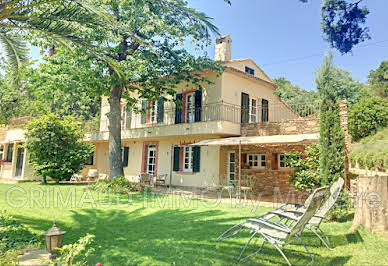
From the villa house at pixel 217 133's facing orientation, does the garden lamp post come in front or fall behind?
in front

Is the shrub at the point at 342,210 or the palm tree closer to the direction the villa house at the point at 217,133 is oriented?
the palm tree

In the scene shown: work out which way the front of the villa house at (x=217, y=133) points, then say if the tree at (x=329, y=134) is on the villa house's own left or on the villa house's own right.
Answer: on the villa house's own left

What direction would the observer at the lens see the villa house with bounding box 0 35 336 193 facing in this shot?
facing the viewer and to the left of the viewer

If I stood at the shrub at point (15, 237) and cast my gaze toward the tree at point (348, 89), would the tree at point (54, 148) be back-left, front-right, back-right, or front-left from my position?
front-left

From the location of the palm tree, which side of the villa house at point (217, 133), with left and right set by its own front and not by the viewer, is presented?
front

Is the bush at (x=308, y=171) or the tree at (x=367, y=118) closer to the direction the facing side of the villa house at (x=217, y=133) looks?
the bush

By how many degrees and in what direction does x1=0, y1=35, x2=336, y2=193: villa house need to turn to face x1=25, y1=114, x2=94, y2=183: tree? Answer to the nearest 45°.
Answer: approximately 45° to its right

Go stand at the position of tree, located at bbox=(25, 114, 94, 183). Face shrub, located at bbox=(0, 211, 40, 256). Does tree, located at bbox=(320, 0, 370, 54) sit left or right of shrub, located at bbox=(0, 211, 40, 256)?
left

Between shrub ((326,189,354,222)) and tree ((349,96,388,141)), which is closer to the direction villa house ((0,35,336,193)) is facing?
the shrub

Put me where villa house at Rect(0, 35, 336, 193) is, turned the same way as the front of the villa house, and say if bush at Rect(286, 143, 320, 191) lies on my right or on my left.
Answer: on my left

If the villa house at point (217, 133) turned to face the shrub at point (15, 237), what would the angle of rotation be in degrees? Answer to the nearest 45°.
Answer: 0° — it already faces it
